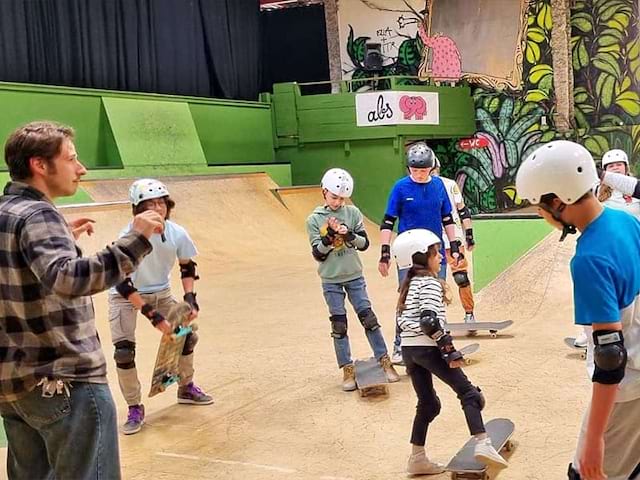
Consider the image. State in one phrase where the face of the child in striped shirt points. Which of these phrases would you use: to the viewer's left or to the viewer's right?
to the viewer's right

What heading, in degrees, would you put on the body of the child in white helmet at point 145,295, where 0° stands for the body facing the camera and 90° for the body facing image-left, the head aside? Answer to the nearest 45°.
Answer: approximately 315°

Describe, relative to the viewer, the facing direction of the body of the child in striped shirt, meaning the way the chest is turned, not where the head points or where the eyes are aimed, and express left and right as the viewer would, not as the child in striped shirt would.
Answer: facing to the right of the viewer

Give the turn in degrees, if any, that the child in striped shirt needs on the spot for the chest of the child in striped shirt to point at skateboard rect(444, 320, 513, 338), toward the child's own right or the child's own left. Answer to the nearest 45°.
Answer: approximately 90° to the child's own left

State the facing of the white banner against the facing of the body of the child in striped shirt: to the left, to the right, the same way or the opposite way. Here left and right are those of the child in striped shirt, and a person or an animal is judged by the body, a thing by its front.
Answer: to the right

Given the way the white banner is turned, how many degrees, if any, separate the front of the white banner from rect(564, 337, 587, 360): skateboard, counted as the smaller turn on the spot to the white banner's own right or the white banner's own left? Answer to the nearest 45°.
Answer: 0° — it already faces it

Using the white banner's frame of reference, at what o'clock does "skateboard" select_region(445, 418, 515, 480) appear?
The skateboard is roughly at 12 o'clock from the white banner.

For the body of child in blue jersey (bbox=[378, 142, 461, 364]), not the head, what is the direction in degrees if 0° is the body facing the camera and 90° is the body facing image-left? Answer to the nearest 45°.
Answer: approximately 0°

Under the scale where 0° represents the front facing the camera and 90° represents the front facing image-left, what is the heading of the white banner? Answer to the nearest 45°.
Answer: approximately 0°
